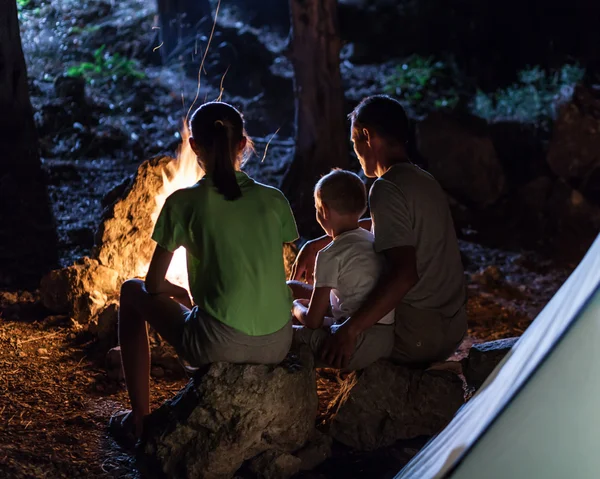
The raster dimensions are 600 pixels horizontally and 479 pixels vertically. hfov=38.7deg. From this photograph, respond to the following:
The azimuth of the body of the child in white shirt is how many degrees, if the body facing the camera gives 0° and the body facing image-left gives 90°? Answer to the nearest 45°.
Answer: approximately 135°

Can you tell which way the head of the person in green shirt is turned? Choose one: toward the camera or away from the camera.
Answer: away from the camera

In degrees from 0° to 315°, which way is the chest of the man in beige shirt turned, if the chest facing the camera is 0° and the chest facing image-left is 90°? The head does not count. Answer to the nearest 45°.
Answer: approximately 135°

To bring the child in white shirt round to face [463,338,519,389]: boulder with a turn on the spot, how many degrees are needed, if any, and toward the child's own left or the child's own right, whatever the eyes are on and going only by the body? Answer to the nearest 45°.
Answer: approximately 135° to the child's own right

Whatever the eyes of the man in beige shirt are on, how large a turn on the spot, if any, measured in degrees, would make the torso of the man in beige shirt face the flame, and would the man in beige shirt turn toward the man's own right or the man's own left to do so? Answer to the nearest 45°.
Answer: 0° — they already face it
